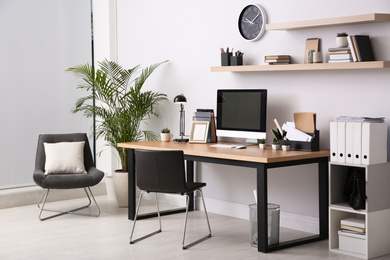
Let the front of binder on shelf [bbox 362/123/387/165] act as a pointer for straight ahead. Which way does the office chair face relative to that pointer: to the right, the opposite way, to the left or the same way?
the opposite way

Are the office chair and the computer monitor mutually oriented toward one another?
yes

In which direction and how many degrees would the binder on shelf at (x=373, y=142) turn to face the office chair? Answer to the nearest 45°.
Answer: approximately 45° to its right

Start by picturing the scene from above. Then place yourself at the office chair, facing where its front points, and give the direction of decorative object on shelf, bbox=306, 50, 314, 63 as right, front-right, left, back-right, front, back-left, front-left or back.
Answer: front-right

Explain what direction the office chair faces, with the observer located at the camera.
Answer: facing away from the viewer and to the right of the viewer

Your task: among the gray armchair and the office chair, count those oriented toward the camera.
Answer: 1

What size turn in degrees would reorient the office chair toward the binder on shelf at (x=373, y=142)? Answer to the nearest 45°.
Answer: approximately 45° to its right

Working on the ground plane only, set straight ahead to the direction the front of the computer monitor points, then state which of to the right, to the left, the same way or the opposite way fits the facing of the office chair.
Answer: the opposite way

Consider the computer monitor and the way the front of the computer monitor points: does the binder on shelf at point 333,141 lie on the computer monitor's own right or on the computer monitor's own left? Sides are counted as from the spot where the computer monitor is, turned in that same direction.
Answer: on the computer monitor's own left

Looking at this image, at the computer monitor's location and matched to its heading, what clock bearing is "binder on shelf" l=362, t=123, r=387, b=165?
The binder on shelf is roughly at 9 o'clock from the computer monitor.

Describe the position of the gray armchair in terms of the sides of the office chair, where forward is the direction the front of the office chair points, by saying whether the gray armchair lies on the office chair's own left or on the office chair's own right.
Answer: on the office chair's own left

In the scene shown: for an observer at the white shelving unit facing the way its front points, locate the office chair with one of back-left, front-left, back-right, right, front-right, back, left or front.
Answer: front-right

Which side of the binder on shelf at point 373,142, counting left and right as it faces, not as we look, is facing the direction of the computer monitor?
right
